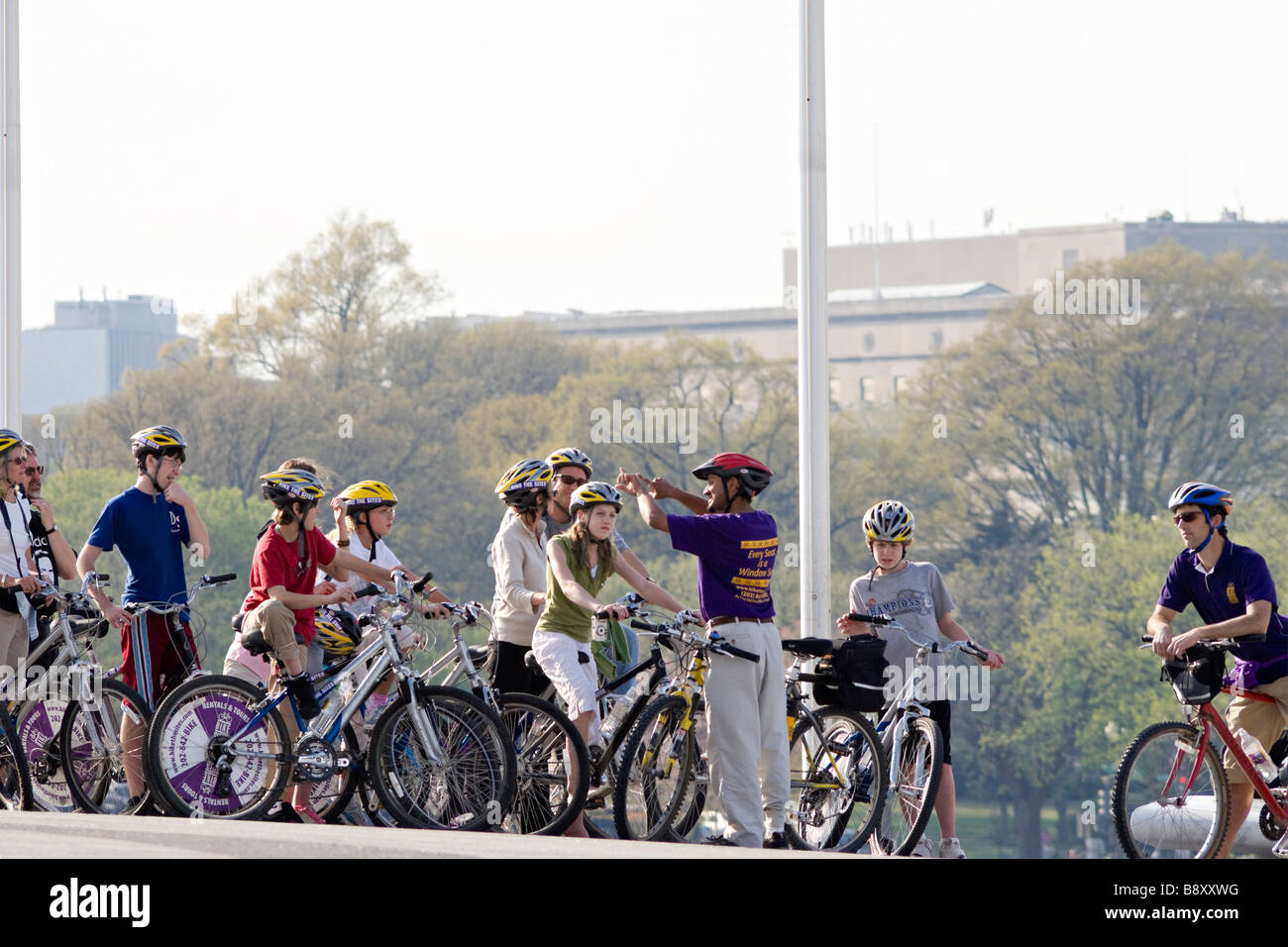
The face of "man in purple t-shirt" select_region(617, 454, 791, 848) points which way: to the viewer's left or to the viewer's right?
to the viewer's left

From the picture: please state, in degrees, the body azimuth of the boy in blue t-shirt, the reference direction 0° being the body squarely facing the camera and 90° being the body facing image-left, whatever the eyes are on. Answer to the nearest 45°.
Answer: approximately 315°

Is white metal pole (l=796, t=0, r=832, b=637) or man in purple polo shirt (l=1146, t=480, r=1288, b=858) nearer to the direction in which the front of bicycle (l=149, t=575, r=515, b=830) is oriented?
the man in purple polo shirt

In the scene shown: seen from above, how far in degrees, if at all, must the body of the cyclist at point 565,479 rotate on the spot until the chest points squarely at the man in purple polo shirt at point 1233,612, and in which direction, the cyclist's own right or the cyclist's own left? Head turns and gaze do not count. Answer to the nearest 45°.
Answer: approximately 45° to the cyclist's own left

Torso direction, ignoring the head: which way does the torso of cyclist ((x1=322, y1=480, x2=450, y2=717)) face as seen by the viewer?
to the viewer's right

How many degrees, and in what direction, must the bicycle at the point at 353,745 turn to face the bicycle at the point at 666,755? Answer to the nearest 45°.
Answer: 0° — it already faces it
